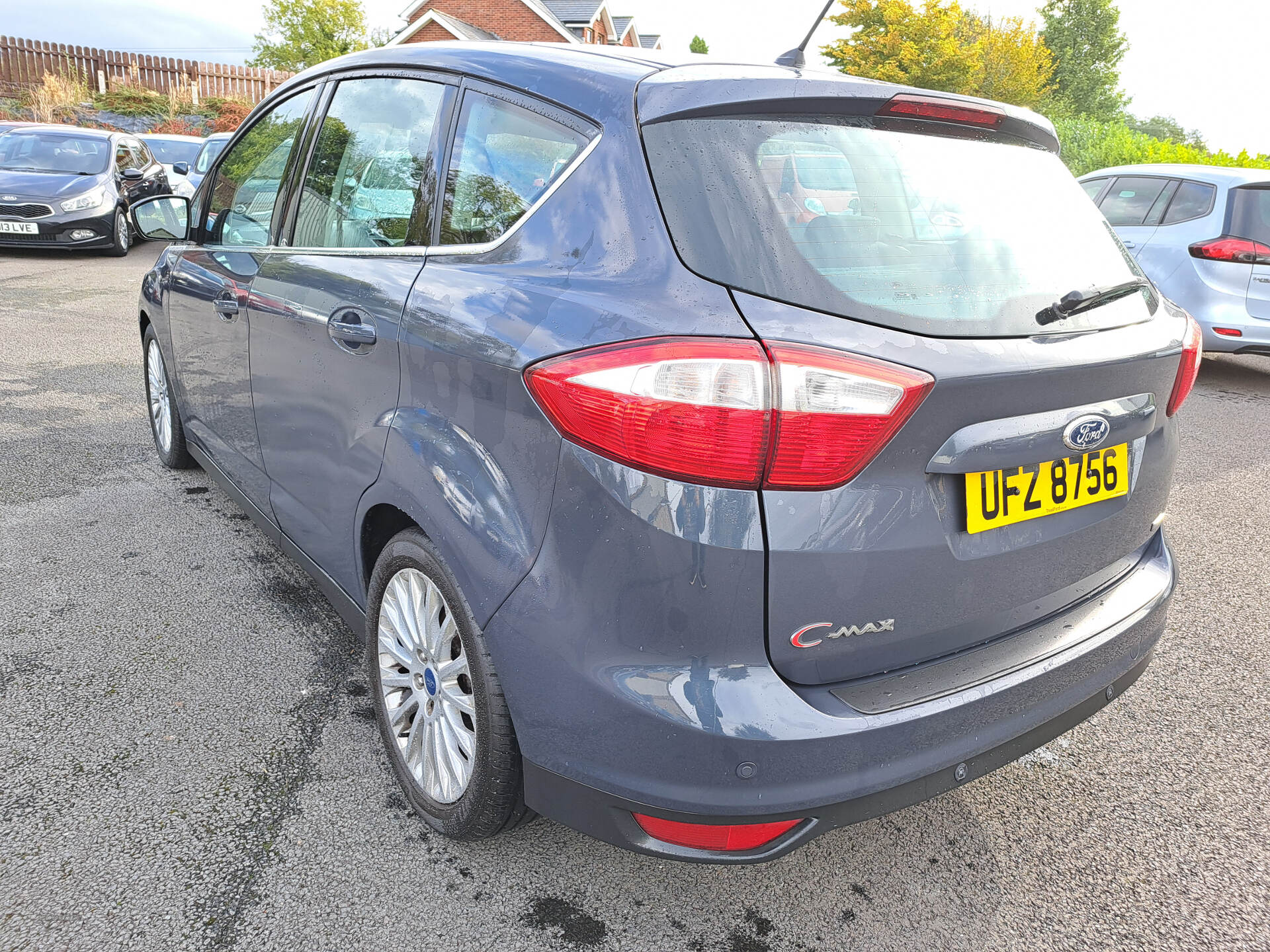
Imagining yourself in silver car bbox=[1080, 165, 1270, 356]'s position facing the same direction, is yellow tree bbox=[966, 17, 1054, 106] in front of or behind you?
in front

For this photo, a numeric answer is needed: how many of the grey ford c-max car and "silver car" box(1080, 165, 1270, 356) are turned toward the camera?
0

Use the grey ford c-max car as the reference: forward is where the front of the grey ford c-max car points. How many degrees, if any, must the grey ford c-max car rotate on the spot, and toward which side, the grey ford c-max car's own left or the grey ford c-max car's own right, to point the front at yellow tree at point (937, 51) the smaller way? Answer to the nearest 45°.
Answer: approximately 45° to the grey ford c-max car's own right

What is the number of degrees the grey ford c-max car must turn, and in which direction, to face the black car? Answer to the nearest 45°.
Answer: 0° — it already faces it

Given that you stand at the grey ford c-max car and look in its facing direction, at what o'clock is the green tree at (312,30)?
The green tree is roughly at 1 o'clock from the grey ford c-max car.

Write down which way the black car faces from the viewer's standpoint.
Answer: facing the viewer and to the left of the viewer

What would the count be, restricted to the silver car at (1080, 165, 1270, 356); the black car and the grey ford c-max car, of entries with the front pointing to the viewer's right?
0

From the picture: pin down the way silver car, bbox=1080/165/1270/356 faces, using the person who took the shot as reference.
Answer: facing away from the viewer and to the left of the viewer

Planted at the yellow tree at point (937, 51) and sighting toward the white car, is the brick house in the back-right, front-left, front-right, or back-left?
front-right

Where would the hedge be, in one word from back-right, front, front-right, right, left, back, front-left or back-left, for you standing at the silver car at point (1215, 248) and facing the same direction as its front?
front-right

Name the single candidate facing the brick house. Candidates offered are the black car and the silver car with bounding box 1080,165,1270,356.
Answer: the silver car

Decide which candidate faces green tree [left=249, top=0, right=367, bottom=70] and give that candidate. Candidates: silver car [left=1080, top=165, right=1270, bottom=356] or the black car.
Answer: the silver car

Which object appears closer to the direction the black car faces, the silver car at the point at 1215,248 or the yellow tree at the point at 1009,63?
the silver car

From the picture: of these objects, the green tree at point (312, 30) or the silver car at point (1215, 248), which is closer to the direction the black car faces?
the silver car

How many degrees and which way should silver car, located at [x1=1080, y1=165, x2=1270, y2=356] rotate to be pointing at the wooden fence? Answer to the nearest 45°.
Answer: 0° — it already faces it

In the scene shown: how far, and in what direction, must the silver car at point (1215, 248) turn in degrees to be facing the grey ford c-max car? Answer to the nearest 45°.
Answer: approximately 135° to its left

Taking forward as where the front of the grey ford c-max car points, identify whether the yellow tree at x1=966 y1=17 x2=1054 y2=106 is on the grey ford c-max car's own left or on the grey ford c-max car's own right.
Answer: on the grey ford c-max car's own right

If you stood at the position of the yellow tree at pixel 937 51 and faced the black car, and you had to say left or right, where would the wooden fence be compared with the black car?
right
